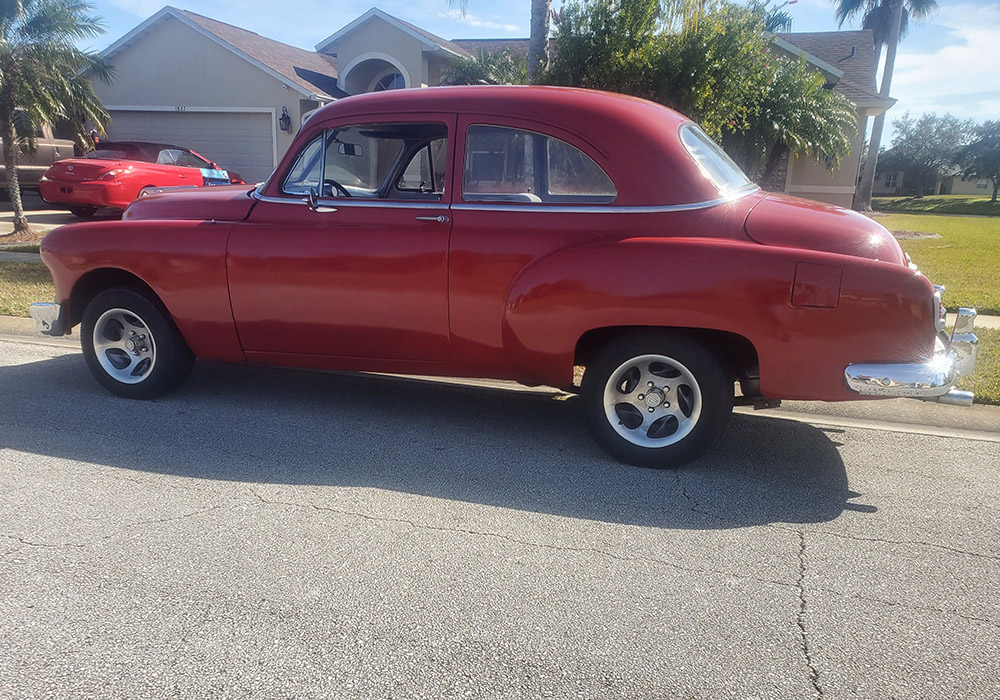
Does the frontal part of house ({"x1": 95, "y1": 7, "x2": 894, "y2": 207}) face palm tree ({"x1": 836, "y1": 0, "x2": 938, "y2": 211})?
no

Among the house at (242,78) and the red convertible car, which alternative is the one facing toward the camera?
the house

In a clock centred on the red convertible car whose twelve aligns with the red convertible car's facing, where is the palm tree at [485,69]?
The palm tree is roughly at 1 o'clock from the red convertible car.

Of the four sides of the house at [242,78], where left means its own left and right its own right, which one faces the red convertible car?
front

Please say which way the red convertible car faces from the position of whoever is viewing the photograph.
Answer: facing away from the viewer and to the right of the viewer

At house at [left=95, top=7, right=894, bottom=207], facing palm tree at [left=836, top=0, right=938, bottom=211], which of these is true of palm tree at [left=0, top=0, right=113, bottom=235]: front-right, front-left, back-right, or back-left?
back-right

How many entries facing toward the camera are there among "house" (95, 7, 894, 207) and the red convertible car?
1

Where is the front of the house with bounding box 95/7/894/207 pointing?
toward the camera

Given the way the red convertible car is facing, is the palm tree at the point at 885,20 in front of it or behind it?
in front
